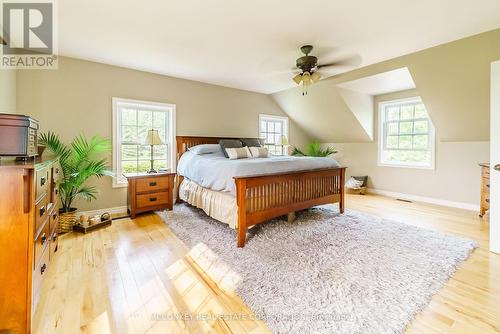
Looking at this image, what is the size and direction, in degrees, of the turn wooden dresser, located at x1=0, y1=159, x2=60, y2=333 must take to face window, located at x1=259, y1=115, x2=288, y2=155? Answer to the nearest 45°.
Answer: approximately 45° to its left

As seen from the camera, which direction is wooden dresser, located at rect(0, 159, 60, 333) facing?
to the viewer's right

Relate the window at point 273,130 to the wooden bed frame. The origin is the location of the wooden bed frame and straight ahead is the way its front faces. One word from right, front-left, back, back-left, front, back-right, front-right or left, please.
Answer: back-left

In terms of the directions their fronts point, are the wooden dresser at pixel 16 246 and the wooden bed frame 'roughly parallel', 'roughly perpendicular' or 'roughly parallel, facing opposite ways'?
roughly perpendicular

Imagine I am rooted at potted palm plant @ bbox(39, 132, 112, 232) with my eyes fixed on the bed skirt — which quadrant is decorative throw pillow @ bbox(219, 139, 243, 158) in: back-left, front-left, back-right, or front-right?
front-left

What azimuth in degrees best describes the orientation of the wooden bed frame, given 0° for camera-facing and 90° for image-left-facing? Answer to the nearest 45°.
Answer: approximately 315°

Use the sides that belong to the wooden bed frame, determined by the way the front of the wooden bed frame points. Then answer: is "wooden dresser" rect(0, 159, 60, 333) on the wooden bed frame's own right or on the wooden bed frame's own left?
on the wooden bed frame's own right

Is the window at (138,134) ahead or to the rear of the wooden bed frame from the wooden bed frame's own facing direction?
to the rear

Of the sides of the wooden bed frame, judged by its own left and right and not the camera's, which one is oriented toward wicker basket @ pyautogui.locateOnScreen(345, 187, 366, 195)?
left

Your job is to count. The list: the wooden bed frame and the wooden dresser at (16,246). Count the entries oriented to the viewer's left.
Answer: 0

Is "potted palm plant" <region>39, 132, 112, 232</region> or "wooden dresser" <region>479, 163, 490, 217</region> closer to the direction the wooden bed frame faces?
the wooden dresser
